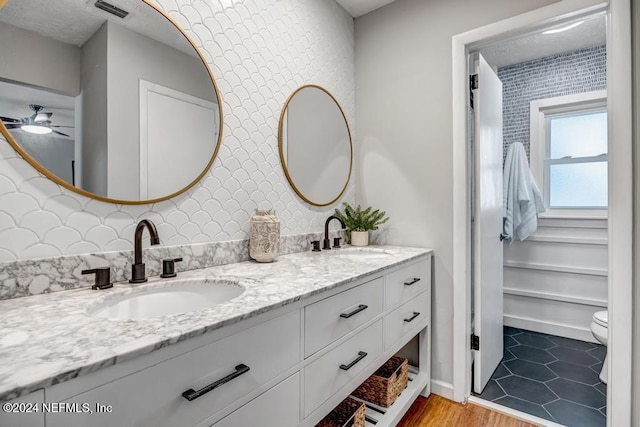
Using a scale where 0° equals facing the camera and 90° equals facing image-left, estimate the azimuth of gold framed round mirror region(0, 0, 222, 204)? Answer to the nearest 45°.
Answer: approximately 315°

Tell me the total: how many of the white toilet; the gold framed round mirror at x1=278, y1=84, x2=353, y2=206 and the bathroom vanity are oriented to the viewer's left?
1

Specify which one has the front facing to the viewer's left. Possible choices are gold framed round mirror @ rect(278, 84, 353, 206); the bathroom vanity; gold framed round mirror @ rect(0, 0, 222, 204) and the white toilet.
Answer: the white toilet

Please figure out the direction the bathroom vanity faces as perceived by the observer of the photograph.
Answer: facing the viewer and to the right of the viewer

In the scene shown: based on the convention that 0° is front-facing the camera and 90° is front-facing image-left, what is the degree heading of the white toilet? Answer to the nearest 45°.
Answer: approximately 90°

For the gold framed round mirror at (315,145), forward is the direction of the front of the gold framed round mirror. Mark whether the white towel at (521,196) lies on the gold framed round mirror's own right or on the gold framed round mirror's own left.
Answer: on the gold framed round mirror's own left

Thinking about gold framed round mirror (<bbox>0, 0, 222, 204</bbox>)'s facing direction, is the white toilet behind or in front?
in front

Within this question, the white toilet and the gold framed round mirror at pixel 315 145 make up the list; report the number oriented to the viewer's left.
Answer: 1

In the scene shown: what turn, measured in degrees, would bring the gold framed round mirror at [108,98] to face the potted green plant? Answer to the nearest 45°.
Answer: approximately 45° to its left
